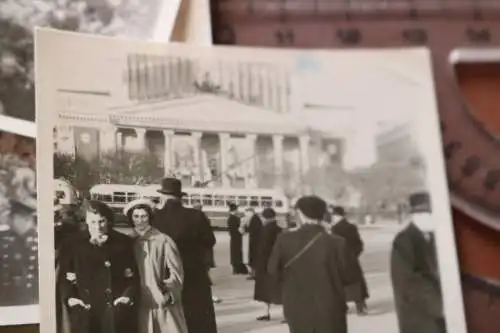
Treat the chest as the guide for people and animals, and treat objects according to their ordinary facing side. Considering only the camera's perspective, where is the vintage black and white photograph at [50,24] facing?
facing the viewer
